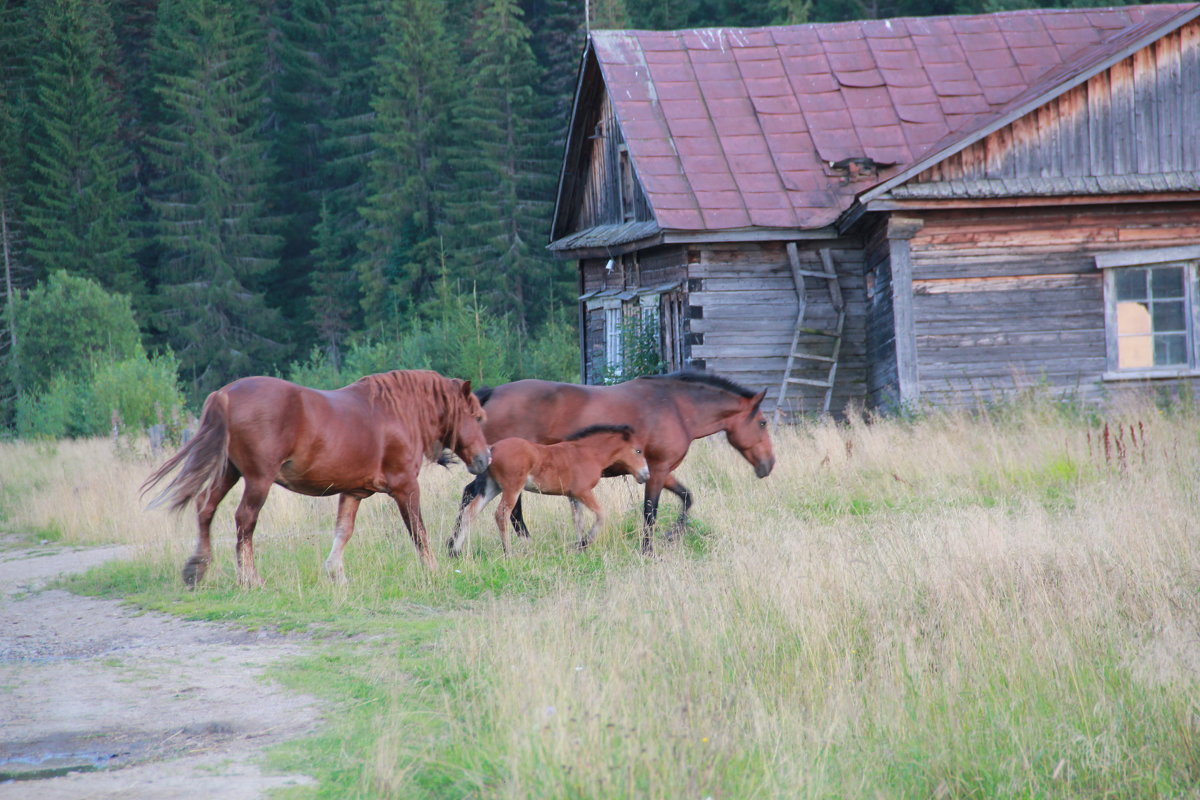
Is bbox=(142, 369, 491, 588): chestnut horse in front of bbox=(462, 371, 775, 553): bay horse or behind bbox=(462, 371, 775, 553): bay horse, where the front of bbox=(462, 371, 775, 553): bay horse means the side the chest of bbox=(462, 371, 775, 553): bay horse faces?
behind

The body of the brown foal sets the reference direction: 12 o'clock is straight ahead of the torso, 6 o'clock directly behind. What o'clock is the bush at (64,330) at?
The bush is roughly at 8 o'clock from the brown foal.

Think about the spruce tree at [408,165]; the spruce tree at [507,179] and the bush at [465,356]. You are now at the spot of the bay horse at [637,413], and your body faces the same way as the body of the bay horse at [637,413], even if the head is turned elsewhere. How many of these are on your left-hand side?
3

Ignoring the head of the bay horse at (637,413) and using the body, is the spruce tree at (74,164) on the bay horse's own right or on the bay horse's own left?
on the bay horse's own left

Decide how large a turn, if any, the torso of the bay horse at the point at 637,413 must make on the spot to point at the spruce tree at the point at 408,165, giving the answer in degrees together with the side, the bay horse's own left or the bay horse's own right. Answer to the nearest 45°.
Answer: approximately 90° to the bay horse's own left

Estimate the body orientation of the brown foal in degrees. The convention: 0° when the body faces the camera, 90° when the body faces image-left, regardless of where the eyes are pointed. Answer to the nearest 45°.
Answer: approximately 270°

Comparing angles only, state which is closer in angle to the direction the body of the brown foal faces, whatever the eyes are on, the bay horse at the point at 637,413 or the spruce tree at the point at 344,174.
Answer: the bay horse

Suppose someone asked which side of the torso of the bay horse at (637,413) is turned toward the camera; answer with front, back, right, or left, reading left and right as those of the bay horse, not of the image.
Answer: right

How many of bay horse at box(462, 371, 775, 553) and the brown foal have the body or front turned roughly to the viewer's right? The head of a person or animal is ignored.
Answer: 2

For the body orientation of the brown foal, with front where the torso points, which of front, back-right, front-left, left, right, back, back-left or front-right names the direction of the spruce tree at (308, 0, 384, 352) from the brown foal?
left

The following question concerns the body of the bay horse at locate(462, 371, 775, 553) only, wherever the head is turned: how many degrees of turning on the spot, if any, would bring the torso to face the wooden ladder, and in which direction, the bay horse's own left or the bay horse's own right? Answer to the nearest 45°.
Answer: approximately 90° to the bay horse's own left
